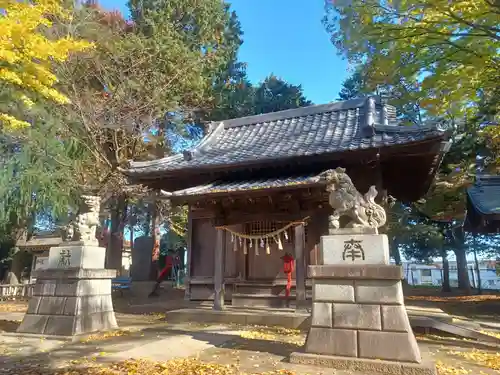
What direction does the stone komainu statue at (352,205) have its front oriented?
to the viewer's left

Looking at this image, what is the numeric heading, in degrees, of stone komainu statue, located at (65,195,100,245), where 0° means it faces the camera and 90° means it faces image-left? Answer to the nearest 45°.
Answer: approximately 315°

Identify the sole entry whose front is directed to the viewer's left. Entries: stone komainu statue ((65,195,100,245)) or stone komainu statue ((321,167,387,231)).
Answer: stone komainu statue ((321,167,387,231))

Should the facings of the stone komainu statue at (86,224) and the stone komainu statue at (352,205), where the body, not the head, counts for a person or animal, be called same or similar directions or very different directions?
very different directions

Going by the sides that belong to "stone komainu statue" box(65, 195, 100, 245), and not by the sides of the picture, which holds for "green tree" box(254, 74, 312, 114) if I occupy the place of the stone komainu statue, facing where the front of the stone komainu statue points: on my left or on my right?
on my left

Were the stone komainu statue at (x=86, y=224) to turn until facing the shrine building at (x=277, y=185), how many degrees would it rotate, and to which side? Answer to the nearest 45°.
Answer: approximately 45° to its left

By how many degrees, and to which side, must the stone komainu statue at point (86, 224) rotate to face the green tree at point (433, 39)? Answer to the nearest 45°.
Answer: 0° — it already faces it

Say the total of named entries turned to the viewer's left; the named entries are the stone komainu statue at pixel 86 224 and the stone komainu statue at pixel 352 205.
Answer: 1

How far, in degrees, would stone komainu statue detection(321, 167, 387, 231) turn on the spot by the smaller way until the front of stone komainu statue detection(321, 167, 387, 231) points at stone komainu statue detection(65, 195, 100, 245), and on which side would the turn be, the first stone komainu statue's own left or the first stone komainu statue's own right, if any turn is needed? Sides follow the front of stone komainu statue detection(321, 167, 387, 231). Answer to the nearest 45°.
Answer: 0° — it already faces it

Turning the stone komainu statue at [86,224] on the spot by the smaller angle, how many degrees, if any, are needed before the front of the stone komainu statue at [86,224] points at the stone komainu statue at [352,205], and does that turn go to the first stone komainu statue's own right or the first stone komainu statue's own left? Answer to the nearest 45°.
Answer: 0° — it already faces it
